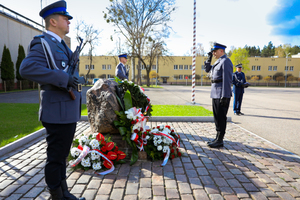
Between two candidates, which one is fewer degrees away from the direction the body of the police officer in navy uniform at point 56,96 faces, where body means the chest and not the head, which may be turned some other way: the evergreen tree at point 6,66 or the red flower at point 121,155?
the red flower

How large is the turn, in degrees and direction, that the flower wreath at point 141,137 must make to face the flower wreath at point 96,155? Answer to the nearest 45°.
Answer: approximately 90° to its right

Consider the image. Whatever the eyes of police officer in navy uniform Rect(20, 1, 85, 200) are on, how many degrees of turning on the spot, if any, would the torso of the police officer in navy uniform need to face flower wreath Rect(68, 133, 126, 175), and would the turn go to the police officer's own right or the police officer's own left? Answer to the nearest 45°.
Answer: approximately 45° to the police officer's own left

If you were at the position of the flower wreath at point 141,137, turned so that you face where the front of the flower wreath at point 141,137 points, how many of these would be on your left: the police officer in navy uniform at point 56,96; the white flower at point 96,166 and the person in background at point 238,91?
1

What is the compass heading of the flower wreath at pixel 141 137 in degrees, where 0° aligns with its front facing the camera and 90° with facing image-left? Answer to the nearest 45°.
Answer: approximately 315°

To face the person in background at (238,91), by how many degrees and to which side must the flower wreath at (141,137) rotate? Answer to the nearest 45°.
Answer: approximately 90° to its left

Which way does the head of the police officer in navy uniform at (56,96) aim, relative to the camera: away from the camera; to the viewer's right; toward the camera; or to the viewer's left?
to the viewer's right

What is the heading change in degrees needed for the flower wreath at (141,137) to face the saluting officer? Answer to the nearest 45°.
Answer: approximately 90° to its left

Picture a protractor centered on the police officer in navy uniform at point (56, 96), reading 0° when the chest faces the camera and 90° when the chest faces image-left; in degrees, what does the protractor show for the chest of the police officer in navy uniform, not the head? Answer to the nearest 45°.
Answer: approximately 270°

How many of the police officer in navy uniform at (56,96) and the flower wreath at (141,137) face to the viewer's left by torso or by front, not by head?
0
